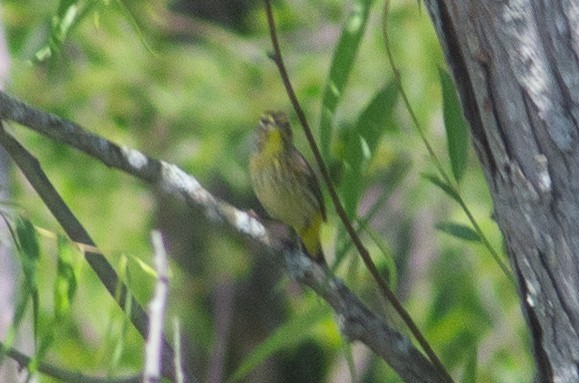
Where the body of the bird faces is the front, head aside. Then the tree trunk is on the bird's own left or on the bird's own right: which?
on the bird's own left

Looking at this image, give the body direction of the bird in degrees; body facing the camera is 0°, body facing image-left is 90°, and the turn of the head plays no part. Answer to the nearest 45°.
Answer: approximately 45°
